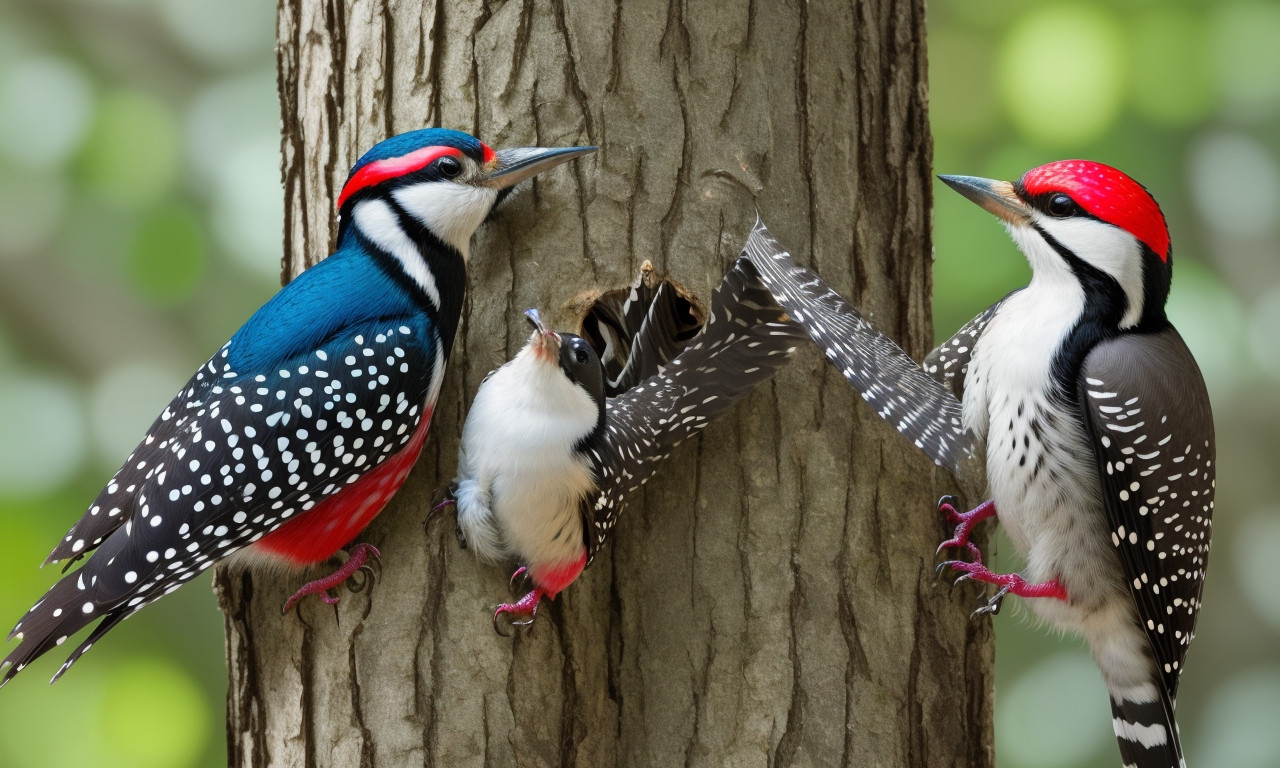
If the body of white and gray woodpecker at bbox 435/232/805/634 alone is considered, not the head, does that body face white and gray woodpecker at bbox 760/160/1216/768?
no

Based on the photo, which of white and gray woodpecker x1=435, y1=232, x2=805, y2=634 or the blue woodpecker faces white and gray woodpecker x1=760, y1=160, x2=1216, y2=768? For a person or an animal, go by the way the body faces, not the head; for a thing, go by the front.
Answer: the blue woodpecker

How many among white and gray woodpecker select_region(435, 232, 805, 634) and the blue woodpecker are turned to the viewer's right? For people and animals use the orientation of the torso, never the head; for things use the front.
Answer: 1

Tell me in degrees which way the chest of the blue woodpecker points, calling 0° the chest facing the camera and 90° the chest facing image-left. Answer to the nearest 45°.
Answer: approximately 270°

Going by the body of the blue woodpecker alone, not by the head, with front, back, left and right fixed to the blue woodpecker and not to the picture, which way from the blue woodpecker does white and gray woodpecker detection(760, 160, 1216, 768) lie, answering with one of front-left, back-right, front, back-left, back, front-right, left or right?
front
